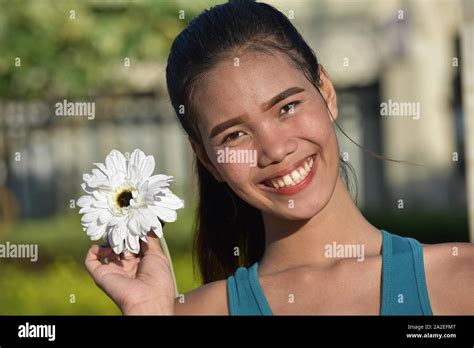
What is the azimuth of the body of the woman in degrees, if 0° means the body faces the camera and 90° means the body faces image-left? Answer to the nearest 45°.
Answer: approximately 0°

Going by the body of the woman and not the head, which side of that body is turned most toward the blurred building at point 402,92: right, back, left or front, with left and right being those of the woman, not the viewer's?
back
